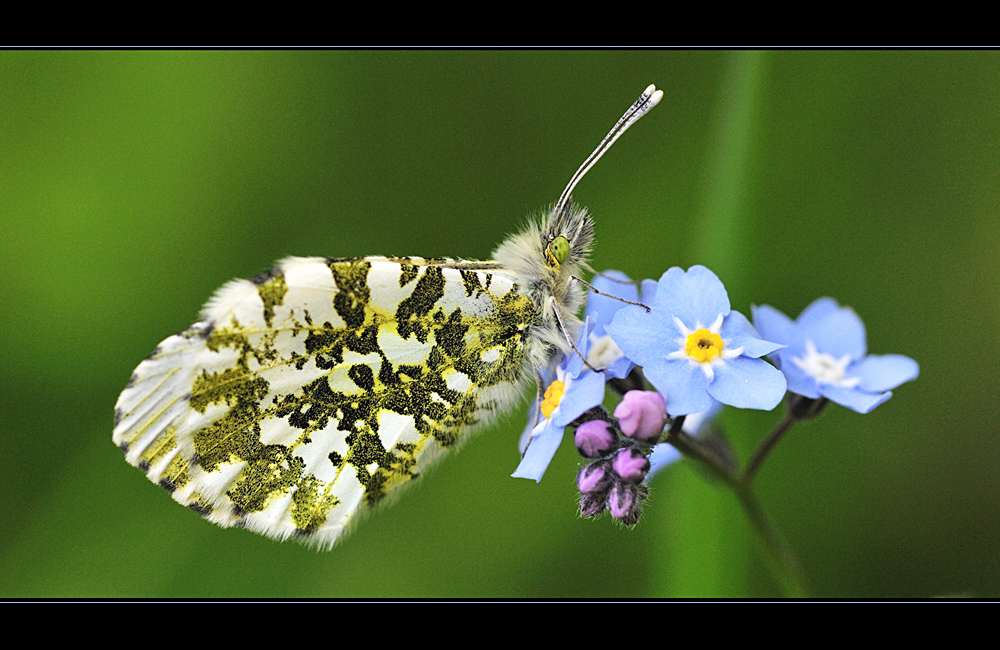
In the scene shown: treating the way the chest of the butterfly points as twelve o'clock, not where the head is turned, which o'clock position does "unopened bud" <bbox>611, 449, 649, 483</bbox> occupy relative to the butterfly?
The unopened bud is roughly at 1 o'clock from the butterfly.

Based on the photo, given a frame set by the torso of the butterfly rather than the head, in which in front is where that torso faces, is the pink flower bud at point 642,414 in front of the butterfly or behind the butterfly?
in front

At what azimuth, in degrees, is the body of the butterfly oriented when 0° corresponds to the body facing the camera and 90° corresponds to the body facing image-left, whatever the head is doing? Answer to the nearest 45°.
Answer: approximately 270°

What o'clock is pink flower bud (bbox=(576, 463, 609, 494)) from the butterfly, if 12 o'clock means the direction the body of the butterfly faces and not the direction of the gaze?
The pink flower bud is roughly at 1 o'clock from the butterfly.

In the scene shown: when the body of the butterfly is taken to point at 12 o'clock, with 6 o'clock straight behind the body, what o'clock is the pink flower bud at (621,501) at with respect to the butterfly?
The pink flower bud is roughly at 1 o'clock from the butterfly.

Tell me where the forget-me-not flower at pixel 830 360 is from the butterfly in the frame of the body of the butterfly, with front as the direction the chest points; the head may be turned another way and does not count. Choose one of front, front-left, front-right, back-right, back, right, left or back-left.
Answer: front

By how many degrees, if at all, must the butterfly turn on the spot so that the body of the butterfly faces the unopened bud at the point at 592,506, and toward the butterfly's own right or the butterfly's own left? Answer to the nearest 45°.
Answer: approximately 45° to the butterfly's own right
